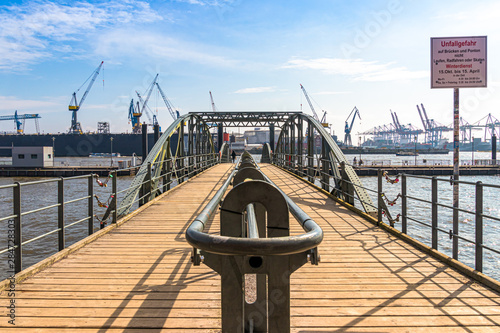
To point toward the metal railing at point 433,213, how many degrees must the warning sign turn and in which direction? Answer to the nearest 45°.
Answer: approximately 180°

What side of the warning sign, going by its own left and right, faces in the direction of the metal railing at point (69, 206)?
right

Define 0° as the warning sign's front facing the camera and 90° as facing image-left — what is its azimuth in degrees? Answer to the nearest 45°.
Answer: approximately 0°
